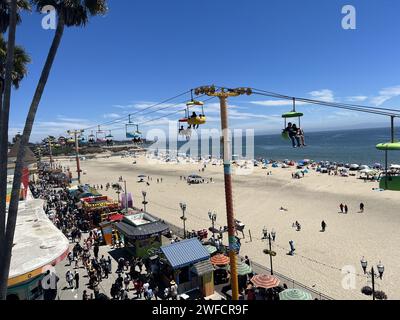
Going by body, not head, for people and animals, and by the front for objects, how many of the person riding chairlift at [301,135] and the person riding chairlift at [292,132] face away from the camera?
0

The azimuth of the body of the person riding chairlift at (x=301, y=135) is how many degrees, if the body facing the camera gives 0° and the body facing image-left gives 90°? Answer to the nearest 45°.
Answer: approximately 315°

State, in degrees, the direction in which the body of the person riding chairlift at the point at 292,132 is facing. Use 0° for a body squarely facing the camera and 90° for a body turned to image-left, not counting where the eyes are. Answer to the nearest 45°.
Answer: approximately 315°
